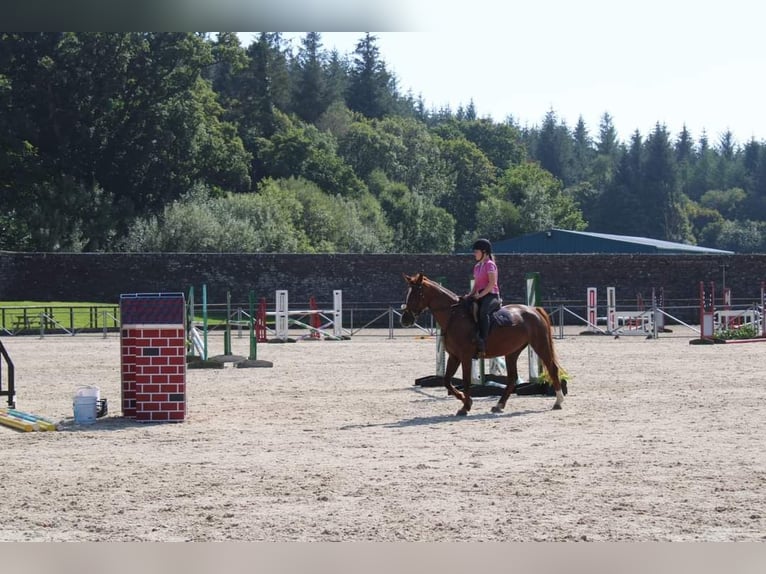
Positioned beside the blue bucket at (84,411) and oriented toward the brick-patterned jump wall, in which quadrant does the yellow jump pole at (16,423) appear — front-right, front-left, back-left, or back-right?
back-right

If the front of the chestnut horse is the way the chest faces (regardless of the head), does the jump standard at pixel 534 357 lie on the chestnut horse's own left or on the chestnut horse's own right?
on the chestnut horse's own right

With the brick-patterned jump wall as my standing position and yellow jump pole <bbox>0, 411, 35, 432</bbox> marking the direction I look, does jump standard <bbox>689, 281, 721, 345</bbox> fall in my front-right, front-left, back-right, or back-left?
back-right

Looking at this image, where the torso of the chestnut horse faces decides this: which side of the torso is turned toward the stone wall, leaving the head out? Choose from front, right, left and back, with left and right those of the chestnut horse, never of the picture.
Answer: right

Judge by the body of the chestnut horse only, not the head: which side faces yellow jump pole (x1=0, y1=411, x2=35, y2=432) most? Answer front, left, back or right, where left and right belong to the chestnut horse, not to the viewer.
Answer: front

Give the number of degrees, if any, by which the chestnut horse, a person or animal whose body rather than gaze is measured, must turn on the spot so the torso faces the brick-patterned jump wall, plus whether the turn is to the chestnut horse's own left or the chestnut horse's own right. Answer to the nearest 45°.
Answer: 0° — it already faces it

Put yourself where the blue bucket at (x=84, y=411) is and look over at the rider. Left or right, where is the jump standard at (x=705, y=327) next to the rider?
left

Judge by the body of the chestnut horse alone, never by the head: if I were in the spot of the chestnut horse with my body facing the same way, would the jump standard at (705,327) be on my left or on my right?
on my right

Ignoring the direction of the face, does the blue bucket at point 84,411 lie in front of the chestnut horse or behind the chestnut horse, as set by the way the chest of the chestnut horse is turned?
in front

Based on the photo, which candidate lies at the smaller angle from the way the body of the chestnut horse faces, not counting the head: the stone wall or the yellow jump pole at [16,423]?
the yellow jump pole

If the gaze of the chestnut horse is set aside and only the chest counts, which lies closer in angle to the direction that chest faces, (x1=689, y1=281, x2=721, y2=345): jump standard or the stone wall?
the stone wall

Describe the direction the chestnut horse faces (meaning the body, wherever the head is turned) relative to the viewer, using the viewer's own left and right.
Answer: facing to the left of the viewer
